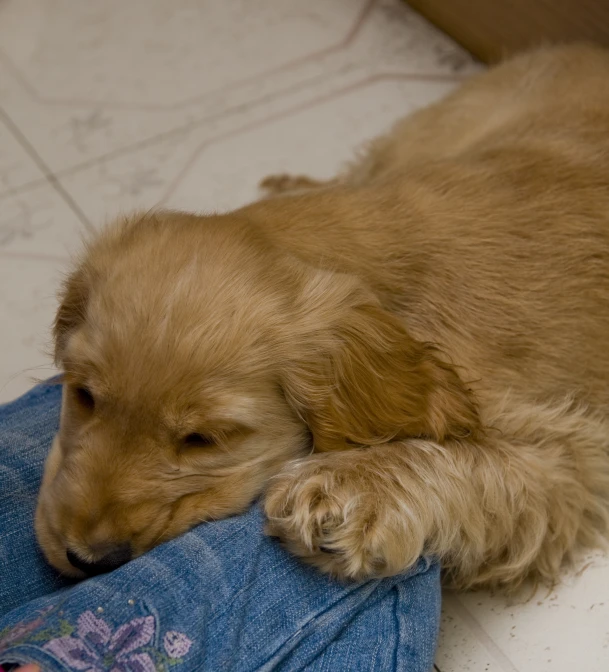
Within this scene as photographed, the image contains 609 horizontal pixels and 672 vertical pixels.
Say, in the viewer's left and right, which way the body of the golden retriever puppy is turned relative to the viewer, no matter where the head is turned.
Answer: facing the viewer and to the left of the viewer
